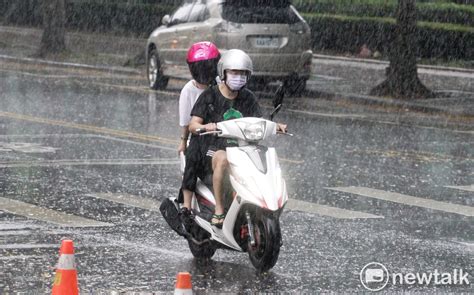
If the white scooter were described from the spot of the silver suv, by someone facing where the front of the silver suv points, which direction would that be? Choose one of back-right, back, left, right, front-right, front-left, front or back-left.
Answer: back-left

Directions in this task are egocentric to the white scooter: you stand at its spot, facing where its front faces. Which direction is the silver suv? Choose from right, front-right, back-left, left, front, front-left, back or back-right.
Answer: back-left

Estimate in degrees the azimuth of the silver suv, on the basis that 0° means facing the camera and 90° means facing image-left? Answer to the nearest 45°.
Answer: approximately 135°

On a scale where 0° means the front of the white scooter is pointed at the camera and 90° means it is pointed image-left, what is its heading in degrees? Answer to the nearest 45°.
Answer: approximately 315°

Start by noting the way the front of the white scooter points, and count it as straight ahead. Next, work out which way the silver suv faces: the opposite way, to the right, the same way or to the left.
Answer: the opposite way

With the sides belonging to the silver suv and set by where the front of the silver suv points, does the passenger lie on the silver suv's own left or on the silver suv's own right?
on the silver suv's own left

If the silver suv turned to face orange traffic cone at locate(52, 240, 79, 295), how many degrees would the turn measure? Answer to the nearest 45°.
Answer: approximately 135° to its left
